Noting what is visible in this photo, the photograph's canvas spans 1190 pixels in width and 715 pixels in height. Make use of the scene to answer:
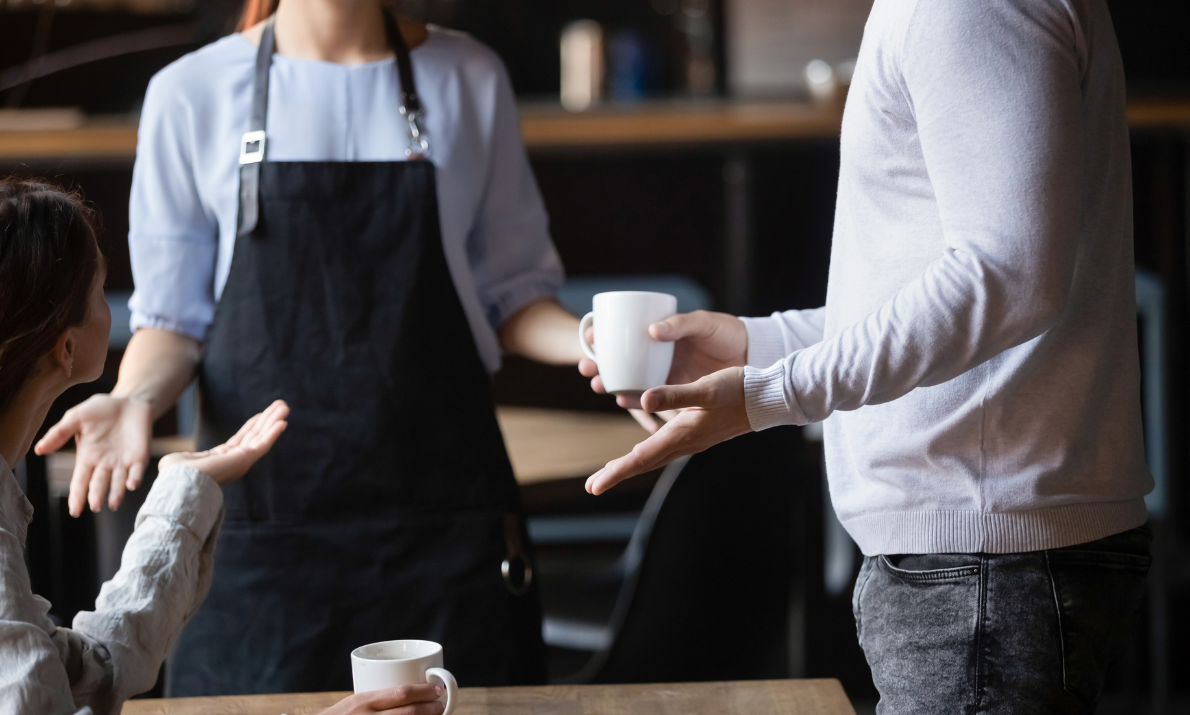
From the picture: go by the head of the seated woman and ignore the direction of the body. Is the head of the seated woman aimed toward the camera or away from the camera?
away from the camera

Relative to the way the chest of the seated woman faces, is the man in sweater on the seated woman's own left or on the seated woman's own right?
on the seated woman's own right

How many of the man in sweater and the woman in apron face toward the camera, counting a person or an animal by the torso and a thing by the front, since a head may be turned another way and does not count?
1

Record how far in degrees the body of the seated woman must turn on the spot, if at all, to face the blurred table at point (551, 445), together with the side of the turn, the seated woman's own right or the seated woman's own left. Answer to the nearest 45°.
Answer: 0° — they already face it

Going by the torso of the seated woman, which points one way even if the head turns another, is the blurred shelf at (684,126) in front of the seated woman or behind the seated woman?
in front

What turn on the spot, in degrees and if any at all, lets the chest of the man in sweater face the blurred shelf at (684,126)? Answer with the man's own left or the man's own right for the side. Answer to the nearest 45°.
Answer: approximately 90° to the man's own right

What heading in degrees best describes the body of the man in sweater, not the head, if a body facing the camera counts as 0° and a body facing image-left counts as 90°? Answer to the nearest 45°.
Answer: approximately 90°

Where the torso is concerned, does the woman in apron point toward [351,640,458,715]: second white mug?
yes

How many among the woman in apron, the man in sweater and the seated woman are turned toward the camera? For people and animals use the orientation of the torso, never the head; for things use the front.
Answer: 1

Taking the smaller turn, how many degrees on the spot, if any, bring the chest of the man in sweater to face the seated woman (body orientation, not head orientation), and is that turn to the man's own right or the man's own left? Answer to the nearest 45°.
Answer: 0° — they already face them

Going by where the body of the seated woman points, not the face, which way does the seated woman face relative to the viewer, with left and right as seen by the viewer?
facing away from the viewer and to the right of the viewer

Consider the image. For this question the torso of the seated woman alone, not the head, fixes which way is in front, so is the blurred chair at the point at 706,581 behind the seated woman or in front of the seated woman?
in front
